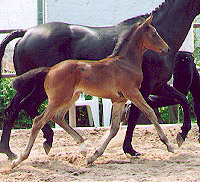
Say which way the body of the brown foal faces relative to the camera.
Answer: to the viewer's right
